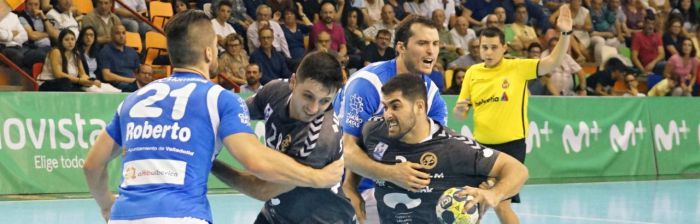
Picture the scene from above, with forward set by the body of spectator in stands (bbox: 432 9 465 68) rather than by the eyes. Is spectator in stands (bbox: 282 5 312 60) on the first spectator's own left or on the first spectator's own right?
on the first spectator's own right

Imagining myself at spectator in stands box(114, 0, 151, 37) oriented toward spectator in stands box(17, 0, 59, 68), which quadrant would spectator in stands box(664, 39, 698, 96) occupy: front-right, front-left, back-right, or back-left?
back-left

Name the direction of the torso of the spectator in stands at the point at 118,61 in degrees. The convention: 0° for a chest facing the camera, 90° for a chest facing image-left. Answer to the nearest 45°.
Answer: approximately 0°

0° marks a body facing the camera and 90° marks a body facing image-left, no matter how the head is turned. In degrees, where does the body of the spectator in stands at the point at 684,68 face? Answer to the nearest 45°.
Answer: approximately 45°

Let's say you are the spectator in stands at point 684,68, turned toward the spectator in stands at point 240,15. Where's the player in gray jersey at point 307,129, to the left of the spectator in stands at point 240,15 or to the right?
left
